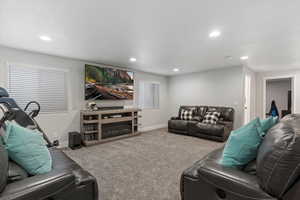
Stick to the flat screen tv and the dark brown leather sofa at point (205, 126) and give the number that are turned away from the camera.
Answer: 0

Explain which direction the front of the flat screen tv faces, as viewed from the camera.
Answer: facing the viewer and to the right of the viewer

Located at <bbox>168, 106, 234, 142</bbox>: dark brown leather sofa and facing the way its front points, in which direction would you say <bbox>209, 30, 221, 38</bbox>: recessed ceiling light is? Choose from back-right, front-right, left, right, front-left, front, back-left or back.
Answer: front-left

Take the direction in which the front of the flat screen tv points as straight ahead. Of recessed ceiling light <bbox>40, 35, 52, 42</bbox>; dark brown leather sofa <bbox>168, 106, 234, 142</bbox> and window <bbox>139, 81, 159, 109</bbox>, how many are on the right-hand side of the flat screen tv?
1

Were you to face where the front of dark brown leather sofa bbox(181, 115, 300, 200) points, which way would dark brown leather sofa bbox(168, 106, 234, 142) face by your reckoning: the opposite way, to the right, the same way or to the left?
to the left

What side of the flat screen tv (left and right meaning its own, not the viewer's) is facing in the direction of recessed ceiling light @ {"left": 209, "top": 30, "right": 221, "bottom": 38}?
front

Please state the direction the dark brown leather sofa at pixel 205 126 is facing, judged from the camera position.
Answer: facing the viewer and to the left of the viewer

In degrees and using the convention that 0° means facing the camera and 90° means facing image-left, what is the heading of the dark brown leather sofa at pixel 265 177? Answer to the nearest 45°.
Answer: approximately 135°

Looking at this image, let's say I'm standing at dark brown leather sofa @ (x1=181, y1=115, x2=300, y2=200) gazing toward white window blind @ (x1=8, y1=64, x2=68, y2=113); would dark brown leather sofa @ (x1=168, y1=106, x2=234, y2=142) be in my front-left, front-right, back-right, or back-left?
front-right

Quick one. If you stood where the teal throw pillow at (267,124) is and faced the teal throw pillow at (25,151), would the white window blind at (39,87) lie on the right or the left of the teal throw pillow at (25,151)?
right

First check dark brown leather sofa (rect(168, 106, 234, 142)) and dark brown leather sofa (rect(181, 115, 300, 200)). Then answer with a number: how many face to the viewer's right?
0

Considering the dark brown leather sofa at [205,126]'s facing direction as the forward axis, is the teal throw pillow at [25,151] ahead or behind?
ahead

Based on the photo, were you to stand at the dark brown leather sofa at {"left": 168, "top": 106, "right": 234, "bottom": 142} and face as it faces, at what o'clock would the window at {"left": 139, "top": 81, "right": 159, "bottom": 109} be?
The window is roughly at 2 o'clock from the dark brown leather sofa.

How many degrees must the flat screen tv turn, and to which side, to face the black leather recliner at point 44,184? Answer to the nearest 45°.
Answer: approximately 45° to its right

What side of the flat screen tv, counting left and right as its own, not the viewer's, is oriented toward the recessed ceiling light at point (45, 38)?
right
